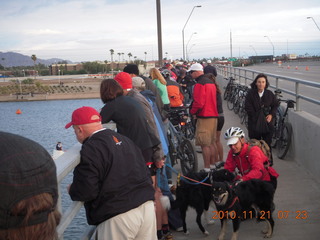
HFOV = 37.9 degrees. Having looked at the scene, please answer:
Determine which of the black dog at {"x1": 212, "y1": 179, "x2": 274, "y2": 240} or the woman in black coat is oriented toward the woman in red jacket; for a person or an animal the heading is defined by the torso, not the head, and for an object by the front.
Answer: the woman in black coat

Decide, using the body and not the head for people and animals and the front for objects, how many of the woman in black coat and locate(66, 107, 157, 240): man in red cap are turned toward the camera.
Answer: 1

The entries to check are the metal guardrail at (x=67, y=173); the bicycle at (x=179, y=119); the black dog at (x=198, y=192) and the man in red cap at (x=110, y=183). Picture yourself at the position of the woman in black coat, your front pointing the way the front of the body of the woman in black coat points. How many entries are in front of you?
3

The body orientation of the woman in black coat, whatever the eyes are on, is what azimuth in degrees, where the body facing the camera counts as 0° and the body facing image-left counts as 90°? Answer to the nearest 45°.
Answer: approximately 0°

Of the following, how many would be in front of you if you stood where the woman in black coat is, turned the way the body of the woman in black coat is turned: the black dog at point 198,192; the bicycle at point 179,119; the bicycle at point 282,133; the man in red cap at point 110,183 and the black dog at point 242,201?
3

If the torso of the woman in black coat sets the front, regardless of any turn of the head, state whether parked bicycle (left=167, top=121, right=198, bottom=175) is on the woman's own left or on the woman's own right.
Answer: on the woman's own right

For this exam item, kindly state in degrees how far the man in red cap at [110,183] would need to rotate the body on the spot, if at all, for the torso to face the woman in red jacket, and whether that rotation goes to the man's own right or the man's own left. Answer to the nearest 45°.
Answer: approximately 90° to the man's own right

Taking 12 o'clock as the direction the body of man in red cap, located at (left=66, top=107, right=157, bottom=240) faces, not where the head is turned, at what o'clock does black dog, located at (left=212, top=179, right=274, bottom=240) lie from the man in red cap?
The black dog is roughly at 3 o'clock from the man in red cap.

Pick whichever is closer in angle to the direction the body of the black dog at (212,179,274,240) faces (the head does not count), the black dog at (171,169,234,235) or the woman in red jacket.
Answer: the black dog

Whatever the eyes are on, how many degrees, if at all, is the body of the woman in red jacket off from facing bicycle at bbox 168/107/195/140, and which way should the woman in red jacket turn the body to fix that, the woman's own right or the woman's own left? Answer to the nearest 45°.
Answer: approximately 135° to the woman's own right
